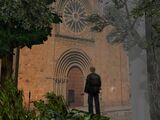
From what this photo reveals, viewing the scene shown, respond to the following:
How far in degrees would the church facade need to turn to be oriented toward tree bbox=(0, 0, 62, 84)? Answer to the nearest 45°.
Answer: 0° — it already faces it

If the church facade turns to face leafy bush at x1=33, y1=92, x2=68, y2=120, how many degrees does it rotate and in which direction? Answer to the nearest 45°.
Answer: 0° — it already faces it

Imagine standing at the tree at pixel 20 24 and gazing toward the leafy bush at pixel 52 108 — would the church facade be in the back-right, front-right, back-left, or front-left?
back-left

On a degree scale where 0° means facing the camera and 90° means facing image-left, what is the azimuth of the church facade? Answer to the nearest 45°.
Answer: approximately 0°
